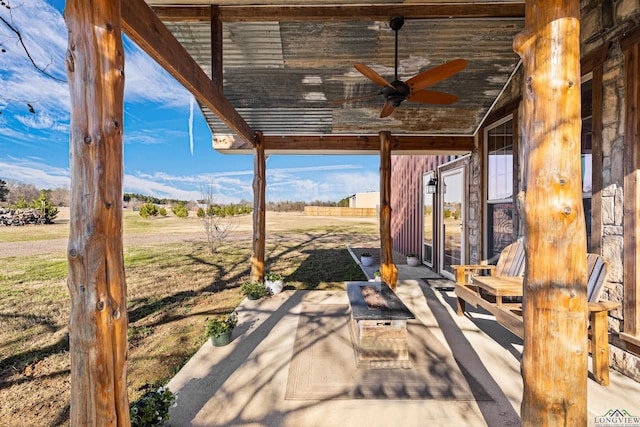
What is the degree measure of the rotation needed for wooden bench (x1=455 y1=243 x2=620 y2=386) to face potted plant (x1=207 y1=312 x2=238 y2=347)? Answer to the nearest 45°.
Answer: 0° — it already faces it

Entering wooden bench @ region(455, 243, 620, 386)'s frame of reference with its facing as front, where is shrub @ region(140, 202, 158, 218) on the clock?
The shrub is roughly at 2 o'clock from the wooden bench.

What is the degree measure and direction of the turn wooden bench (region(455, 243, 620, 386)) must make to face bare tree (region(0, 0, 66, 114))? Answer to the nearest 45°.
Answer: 0° — it already faces it

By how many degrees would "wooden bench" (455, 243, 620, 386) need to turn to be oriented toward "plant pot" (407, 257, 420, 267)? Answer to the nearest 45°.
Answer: approximately 90° to its right

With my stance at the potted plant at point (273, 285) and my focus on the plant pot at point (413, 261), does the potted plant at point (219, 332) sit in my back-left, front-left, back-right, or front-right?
back-right

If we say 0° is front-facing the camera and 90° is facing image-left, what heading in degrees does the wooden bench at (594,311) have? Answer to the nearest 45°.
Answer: approximately 45°

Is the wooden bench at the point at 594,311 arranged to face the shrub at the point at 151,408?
yes

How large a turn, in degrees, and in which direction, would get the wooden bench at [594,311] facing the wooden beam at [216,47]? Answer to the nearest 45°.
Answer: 0° — it already faces it

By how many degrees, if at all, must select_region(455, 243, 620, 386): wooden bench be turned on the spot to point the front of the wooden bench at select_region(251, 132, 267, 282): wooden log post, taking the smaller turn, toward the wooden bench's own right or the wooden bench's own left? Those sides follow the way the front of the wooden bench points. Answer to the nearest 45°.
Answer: approximately 45° to the wooden bench's own right

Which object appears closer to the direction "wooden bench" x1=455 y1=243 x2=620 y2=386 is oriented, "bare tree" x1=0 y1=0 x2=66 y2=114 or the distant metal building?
the bare tree
